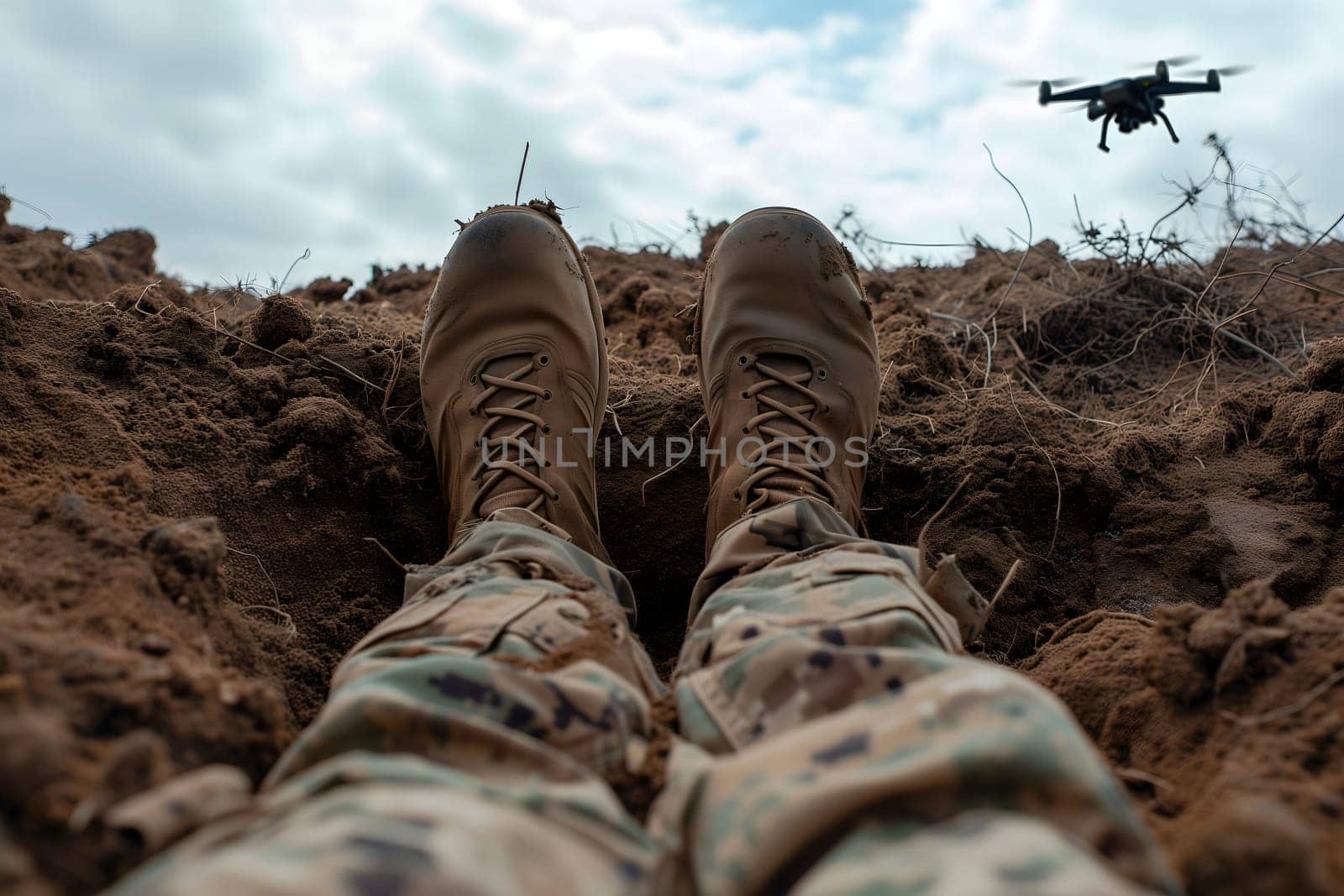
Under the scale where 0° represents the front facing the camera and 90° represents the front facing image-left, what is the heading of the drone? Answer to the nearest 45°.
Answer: approximately 45°
